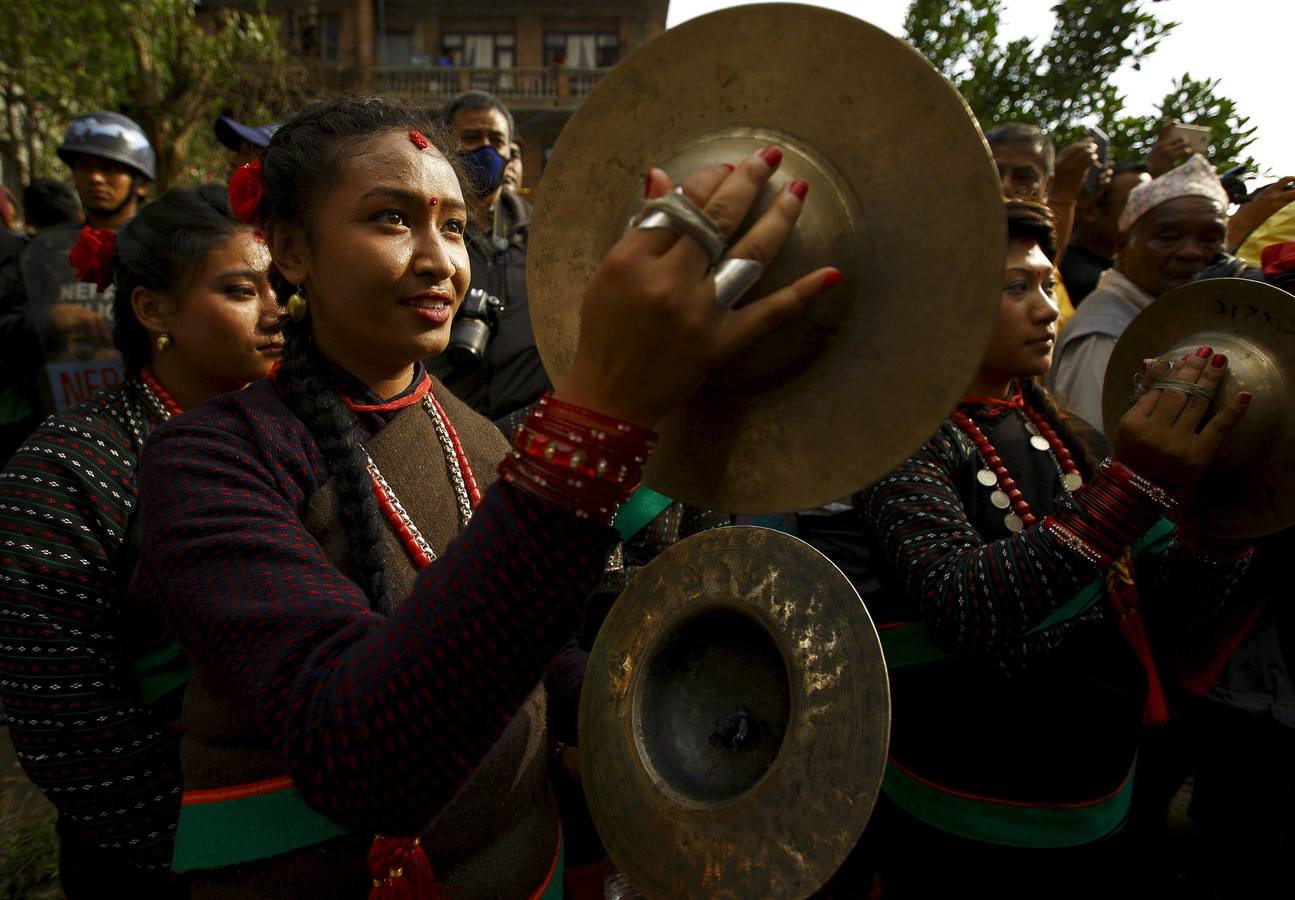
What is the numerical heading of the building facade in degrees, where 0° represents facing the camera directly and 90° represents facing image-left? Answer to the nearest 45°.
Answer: approximately 0°

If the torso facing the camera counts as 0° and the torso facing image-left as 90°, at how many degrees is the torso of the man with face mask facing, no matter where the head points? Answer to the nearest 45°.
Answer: approximately 0°

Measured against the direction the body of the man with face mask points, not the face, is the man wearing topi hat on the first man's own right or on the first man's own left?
on the first man's own left

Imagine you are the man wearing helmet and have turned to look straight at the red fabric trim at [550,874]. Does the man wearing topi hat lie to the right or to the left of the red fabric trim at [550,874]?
left

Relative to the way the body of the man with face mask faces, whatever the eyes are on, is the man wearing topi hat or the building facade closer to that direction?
the man wearing topi hat

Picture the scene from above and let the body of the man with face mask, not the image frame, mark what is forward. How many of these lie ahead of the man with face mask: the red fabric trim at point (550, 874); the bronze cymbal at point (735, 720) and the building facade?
2

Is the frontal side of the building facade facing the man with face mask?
yes

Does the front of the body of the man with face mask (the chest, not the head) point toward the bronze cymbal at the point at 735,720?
yes
